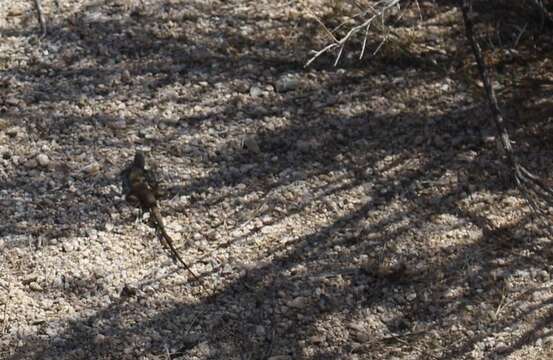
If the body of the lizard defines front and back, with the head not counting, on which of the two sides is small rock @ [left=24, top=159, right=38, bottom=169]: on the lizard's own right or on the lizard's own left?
on the lizard's own left

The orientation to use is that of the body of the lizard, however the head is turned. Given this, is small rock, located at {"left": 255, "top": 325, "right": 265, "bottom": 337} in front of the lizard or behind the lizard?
behind

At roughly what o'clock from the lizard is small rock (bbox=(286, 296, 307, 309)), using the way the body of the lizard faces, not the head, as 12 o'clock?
The small rock is roughly at 4 o'clock from the lizard.

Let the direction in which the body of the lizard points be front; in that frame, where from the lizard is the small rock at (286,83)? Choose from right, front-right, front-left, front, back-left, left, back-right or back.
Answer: front-right

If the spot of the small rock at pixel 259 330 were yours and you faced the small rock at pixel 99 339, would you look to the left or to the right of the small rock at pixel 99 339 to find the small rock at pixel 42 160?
right

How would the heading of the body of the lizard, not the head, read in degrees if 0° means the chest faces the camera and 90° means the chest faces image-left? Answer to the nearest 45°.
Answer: approximately 180°

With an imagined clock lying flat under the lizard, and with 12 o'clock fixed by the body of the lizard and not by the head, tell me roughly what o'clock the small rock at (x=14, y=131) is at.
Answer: The small rock is roughly at 10 o'clock from the lizard.

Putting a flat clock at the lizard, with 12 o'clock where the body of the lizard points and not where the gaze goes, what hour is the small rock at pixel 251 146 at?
The small rock is roughly at 2 o'clock from the lizard.

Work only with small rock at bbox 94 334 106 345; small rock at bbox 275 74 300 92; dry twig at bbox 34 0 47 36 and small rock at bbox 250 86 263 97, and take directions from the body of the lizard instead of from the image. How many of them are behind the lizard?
1

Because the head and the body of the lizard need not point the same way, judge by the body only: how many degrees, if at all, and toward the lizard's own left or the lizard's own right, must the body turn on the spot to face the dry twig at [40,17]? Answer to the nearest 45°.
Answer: approximately 45° to the lizard's own left

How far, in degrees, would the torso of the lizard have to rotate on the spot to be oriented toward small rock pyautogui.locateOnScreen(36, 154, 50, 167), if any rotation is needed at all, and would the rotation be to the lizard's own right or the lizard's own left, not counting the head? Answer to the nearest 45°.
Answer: approximately 90° to the lizard's own left

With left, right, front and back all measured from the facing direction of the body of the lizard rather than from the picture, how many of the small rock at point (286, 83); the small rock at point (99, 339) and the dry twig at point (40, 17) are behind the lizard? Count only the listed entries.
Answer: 1

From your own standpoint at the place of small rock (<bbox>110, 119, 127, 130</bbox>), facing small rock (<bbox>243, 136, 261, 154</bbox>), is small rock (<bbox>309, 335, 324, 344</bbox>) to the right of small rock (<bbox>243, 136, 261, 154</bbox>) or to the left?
right
